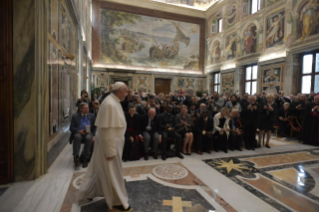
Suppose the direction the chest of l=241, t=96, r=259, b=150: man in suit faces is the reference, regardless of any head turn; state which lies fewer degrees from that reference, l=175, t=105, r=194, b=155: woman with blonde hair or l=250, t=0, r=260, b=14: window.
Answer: the woman with blonde hair

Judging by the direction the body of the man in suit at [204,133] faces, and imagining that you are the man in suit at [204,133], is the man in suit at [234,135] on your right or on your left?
on your left
